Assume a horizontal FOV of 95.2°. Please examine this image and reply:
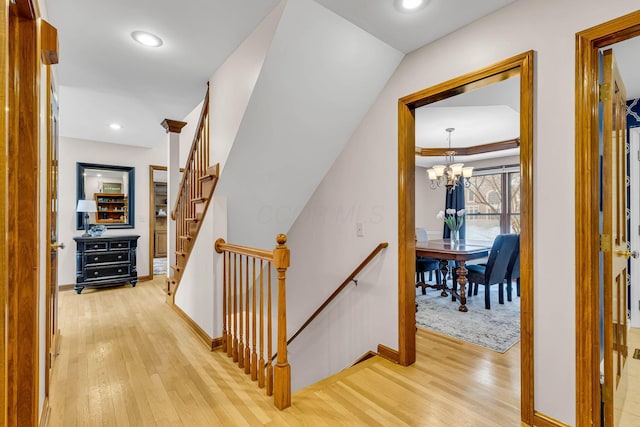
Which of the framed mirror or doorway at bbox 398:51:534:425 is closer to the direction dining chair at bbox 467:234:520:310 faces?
the framed mirror

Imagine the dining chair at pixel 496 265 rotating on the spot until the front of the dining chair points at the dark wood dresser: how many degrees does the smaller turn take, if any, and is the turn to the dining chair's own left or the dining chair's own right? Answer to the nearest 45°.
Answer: approximately 45° to the dining chair's own left

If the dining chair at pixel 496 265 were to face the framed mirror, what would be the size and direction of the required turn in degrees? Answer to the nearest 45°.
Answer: approximately 45° to its left

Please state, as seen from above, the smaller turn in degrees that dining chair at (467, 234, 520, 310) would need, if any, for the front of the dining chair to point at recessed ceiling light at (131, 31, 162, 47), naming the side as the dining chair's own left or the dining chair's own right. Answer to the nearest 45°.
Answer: approximately 90° to the dining chair's own left

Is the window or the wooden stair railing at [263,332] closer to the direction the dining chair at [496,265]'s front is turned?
the window

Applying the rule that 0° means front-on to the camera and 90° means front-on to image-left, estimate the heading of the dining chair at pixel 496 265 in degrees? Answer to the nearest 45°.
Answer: approximately 135°

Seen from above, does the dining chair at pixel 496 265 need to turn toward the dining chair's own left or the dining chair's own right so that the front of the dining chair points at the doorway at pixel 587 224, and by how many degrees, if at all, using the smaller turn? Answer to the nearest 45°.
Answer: approximately 135° to the dining chair's own left

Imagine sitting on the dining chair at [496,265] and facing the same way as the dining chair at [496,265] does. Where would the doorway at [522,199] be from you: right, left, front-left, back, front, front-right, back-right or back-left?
back-left
